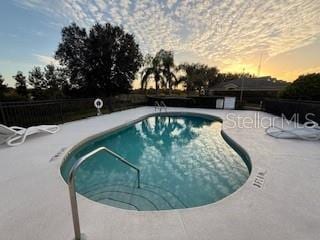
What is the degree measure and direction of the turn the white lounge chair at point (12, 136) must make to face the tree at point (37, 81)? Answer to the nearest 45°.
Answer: approximately 90° to its left

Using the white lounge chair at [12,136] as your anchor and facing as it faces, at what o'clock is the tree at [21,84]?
The tree is roughly at 9 o'clock from the white lounge chair.

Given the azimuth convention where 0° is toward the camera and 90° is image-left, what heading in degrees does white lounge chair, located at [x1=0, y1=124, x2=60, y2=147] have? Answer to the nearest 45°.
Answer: approximately 270°

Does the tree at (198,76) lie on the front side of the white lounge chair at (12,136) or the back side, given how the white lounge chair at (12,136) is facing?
on the front side

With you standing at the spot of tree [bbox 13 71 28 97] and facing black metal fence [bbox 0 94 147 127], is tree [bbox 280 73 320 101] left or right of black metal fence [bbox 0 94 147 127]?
left

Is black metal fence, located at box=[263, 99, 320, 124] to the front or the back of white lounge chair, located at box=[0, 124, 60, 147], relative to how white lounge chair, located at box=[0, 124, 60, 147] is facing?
to the front

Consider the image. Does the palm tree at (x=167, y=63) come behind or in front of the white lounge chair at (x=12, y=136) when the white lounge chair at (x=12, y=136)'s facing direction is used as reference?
in front

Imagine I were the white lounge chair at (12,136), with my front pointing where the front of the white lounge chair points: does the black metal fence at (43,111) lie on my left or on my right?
on my left

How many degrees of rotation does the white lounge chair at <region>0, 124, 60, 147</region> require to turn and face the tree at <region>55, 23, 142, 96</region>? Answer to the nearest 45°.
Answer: approximately 45° to its left

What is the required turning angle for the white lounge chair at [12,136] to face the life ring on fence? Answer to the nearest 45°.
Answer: approximately 45° to its left

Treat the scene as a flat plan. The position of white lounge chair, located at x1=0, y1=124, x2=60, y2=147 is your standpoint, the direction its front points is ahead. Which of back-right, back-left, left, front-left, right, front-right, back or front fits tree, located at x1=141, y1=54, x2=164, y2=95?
front-left

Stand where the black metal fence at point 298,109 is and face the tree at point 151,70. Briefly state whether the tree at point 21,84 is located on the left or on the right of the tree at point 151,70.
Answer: left
